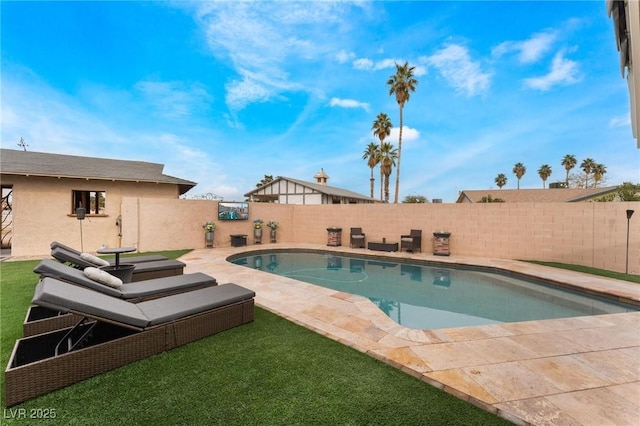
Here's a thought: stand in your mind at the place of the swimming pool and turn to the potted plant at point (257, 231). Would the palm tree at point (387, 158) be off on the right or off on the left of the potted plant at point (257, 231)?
right

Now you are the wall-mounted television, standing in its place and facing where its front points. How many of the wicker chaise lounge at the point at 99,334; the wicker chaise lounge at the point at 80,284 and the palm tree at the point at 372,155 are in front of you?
2

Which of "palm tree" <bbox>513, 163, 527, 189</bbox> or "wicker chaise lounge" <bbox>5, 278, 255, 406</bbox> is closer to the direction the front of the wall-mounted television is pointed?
the wicker chaise lounge

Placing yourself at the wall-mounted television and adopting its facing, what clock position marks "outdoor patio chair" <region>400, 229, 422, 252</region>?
The outdoor patio chair is roughly at 10 o'clock from the wall-mounted television.

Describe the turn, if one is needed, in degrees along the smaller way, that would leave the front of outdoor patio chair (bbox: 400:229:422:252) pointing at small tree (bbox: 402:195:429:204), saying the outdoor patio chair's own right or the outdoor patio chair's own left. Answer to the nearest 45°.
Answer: approximately 135° to the outdoor patio chair's own right

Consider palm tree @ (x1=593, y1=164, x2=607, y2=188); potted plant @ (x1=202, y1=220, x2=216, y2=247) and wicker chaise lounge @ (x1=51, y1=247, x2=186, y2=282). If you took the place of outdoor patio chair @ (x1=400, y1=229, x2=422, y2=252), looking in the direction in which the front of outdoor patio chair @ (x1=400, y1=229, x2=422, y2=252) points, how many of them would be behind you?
1

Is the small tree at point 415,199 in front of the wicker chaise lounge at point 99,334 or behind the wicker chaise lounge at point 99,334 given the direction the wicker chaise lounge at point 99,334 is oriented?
in front

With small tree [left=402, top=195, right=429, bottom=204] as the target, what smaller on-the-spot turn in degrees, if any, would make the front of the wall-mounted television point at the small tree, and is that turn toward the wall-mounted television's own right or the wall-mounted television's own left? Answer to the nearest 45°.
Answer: approximately 135° to the wall-mounted television's own left

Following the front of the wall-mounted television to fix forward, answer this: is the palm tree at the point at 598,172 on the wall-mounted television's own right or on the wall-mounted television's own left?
on the wall-mounted television's own left

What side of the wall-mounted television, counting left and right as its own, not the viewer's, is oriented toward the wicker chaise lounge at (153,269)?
front

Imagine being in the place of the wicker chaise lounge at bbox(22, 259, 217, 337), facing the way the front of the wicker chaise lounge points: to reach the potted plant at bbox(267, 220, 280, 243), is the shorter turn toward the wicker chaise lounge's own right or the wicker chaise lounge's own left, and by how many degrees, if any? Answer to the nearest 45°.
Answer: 0° — it already faces it

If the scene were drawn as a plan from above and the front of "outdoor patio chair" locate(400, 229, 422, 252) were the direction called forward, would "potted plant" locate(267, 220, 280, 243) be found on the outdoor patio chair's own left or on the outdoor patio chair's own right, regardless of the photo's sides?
on the outdoor patio chair's own right

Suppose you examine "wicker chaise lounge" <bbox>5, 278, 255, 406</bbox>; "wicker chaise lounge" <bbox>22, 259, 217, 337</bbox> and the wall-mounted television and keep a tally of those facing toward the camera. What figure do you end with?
1

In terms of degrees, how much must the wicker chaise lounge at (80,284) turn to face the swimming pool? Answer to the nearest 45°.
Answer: approximately 45° to its right

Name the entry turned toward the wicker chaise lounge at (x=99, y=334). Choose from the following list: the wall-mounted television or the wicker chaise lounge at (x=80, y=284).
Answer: the wall-mounted television
